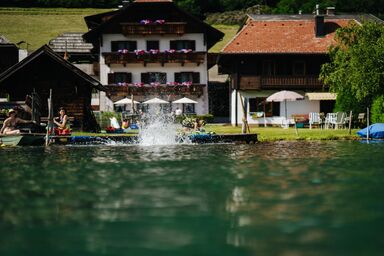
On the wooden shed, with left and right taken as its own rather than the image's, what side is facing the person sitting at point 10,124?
front

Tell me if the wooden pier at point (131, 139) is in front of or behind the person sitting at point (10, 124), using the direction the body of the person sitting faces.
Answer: in front

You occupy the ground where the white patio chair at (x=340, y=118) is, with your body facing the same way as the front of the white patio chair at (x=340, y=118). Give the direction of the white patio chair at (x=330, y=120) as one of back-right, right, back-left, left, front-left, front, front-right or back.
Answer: right

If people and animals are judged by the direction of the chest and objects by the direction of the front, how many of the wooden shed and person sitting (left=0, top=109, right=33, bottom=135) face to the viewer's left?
0

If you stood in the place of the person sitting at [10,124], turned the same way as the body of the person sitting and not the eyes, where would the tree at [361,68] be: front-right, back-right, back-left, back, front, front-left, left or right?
front-left

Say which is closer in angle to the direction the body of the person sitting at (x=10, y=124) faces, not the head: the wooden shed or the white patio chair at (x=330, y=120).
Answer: the white patio chair

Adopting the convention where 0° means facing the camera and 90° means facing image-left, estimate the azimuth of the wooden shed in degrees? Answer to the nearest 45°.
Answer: approximately 0°

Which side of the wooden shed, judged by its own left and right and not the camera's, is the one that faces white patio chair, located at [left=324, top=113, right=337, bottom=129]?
left

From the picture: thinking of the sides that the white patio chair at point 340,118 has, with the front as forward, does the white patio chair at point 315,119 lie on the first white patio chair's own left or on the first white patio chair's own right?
on the first white patio chair's own right

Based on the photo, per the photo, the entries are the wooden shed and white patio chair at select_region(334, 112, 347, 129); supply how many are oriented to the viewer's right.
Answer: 0
